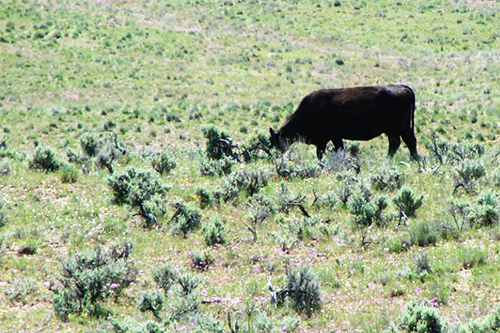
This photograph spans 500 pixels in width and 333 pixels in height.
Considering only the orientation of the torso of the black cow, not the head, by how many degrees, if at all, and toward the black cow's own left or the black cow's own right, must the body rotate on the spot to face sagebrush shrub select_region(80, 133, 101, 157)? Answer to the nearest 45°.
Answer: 0° — it already faces it

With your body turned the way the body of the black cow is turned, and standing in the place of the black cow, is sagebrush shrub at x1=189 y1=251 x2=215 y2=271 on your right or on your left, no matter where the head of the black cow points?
on your left

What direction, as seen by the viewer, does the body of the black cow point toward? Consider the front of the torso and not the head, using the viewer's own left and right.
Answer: facing to the left of the viewer

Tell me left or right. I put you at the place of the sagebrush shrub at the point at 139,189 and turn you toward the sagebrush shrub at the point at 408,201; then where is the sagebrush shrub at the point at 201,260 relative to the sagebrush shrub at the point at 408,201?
right

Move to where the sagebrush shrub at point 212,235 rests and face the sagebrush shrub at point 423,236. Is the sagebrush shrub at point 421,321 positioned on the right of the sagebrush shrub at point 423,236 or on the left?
right

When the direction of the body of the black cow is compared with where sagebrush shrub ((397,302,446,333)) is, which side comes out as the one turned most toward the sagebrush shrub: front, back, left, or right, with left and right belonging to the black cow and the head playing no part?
left

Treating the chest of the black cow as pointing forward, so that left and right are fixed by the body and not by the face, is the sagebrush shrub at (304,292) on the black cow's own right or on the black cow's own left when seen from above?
on the black cow's own left

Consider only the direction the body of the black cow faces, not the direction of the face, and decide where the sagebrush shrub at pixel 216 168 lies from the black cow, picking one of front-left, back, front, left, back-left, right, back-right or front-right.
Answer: front-left

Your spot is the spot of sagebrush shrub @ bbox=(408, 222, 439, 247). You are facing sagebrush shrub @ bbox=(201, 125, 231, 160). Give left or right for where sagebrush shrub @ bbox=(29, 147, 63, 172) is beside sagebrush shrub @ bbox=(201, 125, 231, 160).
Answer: left

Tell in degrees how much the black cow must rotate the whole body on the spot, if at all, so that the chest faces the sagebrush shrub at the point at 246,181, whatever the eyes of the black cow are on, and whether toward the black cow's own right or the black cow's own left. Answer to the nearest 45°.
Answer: approximately 90° to the black cow's own left

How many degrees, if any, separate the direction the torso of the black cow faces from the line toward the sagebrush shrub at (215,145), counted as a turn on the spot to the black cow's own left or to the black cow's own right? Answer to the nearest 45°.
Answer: approximately 45° to the black cow's own left

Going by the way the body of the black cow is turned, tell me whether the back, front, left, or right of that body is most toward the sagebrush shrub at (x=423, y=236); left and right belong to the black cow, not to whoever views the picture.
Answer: left

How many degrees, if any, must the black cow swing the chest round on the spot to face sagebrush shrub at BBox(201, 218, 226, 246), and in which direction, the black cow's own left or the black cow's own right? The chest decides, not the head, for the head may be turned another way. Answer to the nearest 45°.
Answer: approximately 90° to the black cow's own left
